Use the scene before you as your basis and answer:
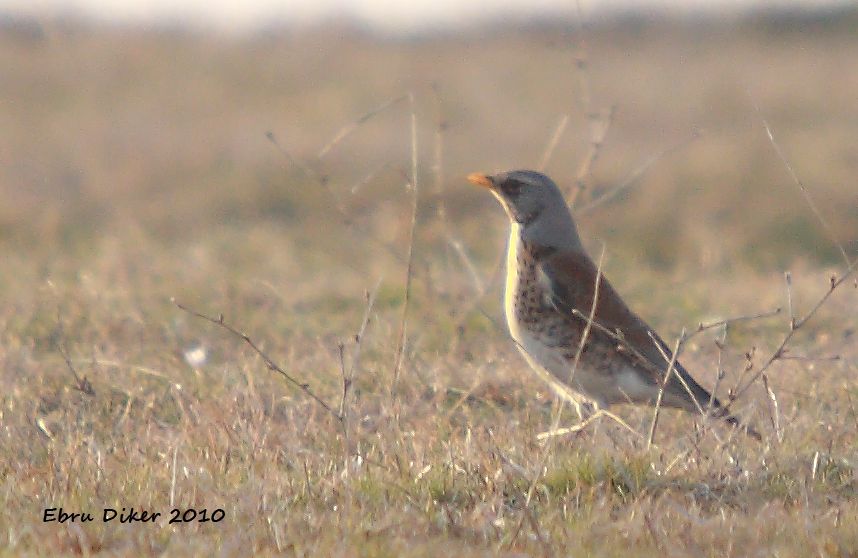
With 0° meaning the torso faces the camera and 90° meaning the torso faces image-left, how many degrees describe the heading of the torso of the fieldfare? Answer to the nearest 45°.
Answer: approximately 90°

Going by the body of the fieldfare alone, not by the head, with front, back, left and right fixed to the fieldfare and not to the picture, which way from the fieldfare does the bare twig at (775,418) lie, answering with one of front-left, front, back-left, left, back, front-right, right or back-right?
back-left
